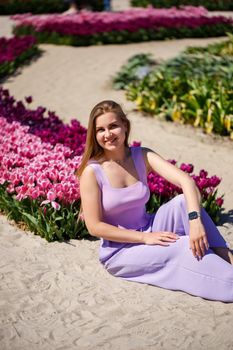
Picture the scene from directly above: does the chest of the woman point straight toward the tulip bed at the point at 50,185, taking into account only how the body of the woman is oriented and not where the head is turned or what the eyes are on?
no

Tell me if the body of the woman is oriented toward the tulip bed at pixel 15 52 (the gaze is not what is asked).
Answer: no

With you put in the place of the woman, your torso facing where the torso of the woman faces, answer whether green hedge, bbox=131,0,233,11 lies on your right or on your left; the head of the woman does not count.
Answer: on your left

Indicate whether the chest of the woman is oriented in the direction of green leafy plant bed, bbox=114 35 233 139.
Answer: no

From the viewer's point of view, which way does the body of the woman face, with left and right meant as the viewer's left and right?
facing the viewer and to the right of the viewer

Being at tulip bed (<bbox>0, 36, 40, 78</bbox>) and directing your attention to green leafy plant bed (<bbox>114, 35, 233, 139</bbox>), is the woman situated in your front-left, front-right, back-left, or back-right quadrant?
front-right

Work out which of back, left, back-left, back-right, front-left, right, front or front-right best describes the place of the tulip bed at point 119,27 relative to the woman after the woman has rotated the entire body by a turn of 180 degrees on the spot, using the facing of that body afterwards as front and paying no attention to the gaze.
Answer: front-right

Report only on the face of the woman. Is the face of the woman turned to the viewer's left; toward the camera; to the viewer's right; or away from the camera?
toward the camera
